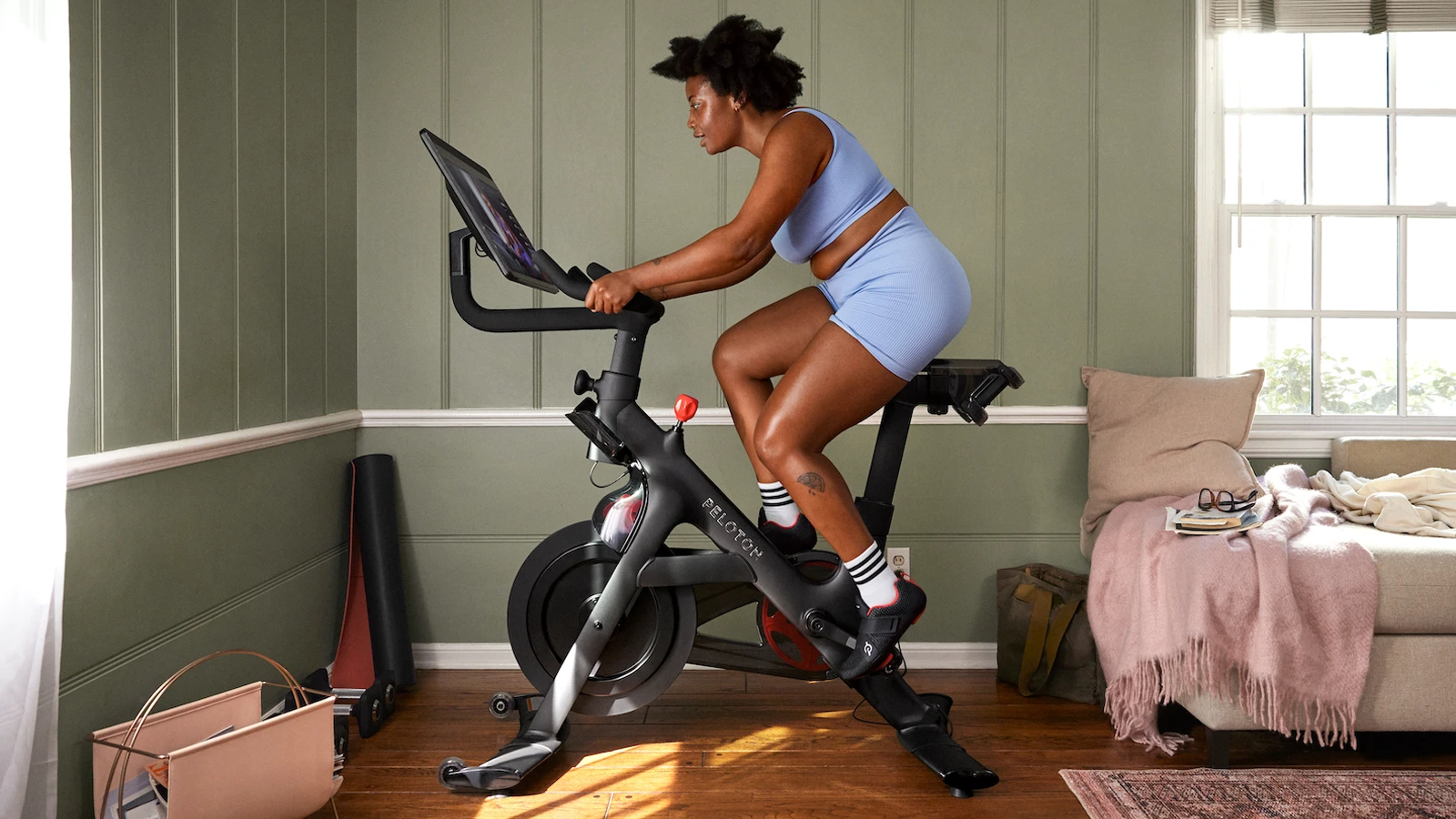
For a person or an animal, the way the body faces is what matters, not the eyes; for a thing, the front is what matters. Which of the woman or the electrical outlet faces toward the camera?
the electrical outlet

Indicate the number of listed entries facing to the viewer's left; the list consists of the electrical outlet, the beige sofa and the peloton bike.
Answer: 1

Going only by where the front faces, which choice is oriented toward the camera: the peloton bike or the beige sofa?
the beige sofa

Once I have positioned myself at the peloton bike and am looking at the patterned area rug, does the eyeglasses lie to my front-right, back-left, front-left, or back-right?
front-left

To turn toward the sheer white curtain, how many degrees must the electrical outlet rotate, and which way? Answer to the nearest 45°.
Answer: approximately 45° to its right

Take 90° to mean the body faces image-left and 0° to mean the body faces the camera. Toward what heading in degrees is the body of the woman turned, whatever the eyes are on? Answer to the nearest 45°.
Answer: approximately 90°

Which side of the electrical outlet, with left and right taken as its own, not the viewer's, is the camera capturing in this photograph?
front

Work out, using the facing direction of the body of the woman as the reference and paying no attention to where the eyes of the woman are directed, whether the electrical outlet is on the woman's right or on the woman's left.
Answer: on the woman's right

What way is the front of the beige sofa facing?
toward the camera

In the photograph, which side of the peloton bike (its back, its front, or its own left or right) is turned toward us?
left

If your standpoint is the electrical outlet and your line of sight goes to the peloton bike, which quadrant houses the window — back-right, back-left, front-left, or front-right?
back-left

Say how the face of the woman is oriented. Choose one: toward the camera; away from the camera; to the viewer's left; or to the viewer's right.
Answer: to the viewer's left
